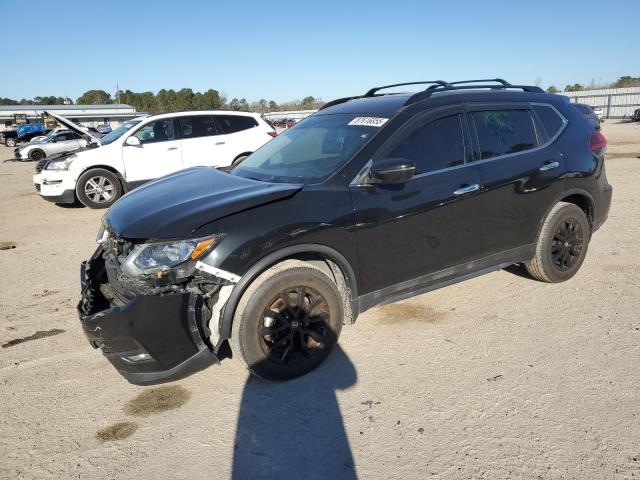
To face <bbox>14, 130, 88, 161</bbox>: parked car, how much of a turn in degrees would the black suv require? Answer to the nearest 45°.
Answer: approximately 90° to its right

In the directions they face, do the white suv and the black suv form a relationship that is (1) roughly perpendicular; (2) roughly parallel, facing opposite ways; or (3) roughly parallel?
roughly parallel

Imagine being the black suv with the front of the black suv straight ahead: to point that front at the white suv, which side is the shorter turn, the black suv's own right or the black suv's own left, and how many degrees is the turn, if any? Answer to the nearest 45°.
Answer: approximately 90° to the black suv's own right

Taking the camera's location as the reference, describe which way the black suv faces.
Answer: facing the viewer and to the left of the viewer

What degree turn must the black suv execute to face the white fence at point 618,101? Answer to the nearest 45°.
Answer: approximately 180°

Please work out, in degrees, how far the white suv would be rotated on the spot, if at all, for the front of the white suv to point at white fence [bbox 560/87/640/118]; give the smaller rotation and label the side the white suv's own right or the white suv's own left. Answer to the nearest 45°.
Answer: approximately 180°

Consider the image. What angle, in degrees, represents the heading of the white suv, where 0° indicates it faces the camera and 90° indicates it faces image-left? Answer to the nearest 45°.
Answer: approximately 45°

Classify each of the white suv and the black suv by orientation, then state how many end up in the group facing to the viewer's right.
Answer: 0

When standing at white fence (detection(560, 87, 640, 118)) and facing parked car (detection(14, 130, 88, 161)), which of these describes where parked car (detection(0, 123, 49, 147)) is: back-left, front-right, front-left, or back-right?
front-right
